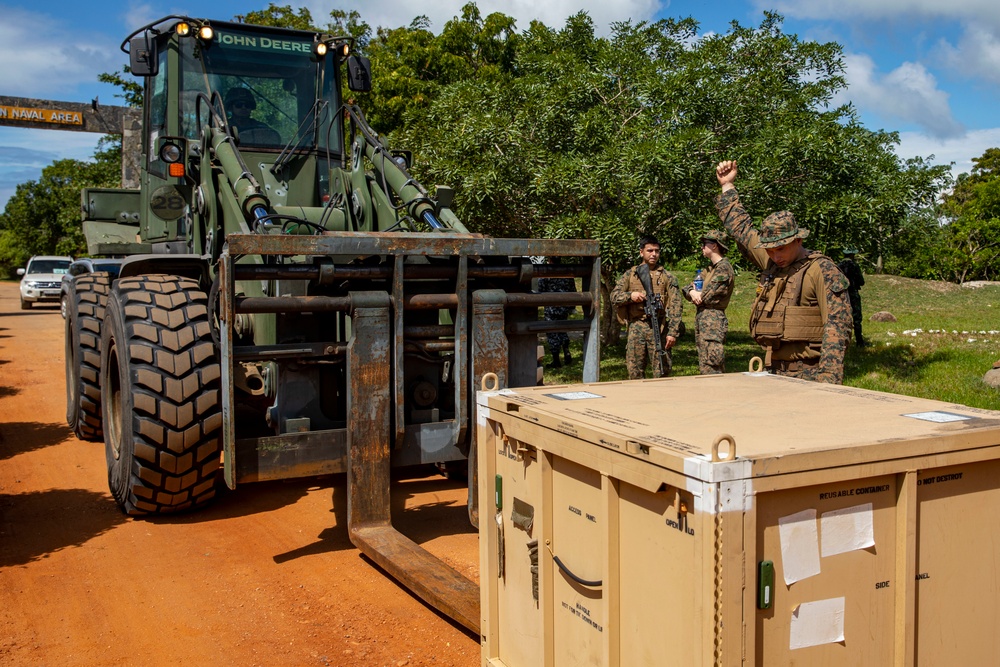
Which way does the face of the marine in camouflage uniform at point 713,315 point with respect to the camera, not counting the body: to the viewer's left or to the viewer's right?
to the viewer's left

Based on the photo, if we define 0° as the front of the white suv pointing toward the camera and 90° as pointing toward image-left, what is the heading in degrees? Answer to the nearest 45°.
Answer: approximately 0°

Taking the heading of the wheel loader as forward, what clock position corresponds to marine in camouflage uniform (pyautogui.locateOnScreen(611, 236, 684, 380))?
The marine in camouflage uniform is roughly at 9 o'clock from the wheel loader.

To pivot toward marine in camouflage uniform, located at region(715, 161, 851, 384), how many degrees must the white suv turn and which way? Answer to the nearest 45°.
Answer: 0° — it already faces them
